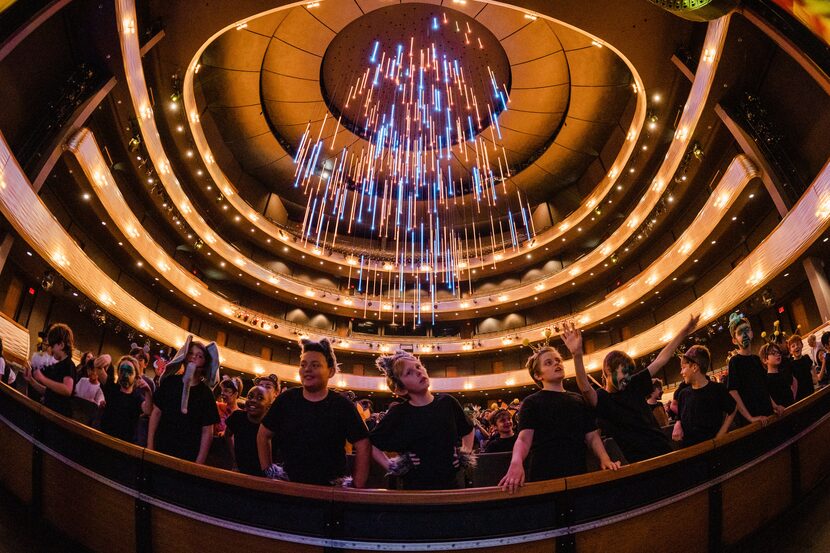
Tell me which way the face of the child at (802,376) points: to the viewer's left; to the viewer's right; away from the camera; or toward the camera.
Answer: toward the camera

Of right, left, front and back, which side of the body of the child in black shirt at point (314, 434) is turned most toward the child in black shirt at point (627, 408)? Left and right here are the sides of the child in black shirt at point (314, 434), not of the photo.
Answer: left

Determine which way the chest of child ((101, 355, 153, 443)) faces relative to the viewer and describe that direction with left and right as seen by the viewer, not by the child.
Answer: facing the viewer

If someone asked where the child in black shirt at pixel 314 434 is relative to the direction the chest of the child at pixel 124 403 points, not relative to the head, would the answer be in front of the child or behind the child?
in front

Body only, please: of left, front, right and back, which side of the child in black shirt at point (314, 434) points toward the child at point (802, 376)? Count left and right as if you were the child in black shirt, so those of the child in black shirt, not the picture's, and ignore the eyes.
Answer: left

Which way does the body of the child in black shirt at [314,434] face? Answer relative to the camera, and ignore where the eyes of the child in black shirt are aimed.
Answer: toward the camera

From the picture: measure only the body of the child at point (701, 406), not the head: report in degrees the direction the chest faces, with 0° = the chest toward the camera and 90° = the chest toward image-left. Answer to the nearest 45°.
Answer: approximately 45°

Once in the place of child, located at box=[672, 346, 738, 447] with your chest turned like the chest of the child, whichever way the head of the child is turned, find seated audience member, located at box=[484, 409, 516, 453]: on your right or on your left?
on your right

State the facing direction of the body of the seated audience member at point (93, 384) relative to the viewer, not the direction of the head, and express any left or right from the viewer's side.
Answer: facing the viewer and to the right of the viewer

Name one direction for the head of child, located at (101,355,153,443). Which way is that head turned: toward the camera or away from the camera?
toward the camera

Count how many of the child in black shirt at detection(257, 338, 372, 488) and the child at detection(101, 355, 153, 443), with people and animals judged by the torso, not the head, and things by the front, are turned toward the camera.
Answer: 2
